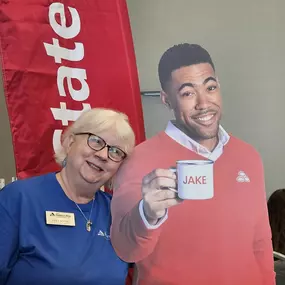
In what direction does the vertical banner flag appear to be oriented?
toward the camera
